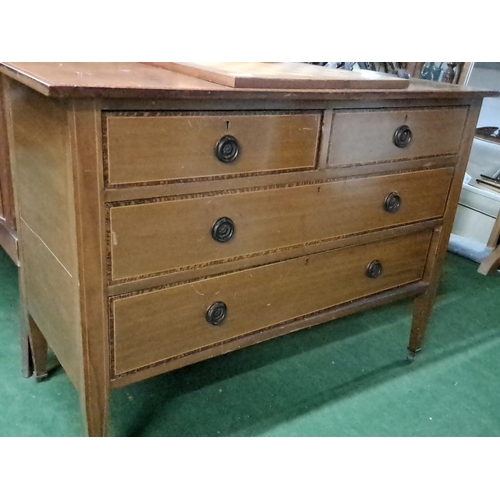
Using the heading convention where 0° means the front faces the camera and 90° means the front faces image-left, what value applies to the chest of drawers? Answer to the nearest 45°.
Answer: approximately 315°

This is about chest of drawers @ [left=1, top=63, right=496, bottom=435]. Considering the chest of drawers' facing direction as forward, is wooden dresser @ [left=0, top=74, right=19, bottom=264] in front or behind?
behind
